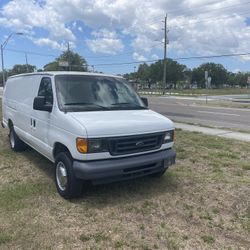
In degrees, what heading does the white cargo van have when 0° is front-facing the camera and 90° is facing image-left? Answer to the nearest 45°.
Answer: approximately 315°
